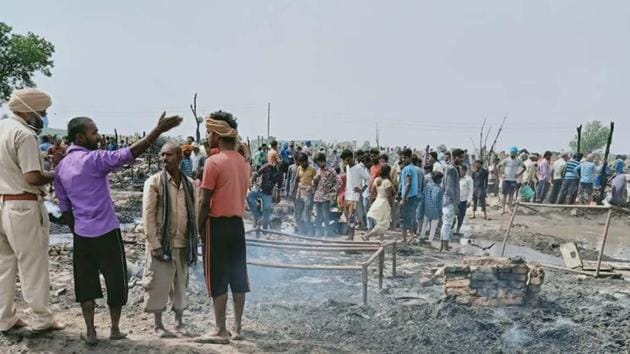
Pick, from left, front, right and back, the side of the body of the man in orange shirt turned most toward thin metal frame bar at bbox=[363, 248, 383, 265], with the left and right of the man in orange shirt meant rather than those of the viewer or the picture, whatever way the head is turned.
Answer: right

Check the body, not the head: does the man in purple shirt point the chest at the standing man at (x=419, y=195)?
yes

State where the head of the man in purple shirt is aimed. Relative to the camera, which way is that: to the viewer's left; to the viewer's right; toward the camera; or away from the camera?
to the viewer's right

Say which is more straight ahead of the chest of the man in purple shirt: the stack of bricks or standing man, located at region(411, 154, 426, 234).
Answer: the standing man

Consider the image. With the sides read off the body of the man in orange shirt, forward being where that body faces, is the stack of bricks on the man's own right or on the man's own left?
on the man's own right

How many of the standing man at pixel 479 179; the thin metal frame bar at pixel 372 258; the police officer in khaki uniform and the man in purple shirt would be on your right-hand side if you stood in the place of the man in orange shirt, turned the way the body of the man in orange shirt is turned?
2

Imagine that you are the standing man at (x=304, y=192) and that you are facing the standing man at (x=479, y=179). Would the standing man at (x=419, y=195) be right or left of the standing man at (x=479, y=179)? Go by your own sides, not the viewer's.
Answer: right

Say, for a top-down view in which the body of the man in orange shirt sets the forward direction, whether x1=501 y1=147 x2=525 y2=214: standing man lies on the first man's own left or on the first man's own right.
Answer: on the first man's own right

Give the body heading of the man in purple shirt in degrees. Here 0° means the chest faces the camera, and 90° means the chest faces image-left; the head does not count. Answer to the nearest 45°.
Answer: approximately 225°

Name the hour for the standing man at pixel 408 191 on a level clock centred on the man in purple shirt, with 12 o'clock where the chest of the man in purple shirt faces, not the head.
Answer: The standing man is roughly at 12 o'clock from the man in purple shirt.

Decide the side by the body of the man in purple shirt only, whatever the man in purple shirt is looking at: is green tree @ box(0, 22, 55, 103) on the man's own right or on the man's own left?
on the man's own left

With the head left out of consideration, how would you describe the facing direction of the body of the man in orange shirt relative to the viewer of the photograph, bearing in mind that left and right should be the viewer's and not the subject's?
facing away from the viewer and to the left of the viewer

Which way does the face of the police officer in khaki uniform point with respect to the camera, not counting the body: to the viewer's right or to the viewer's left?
to the viewer's right
